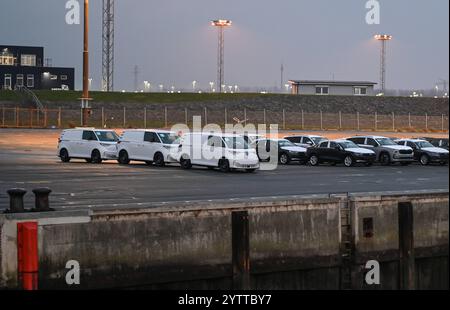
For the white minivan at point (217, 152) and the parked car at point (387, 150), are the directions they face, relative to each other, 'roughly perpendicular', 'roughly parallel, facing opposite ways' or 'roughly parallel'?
roughly parallel

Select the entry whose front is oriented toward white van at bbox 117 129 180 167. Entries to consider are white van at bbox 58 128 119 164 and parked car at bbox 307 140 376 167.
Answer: white van at bbox 58 128 119 164

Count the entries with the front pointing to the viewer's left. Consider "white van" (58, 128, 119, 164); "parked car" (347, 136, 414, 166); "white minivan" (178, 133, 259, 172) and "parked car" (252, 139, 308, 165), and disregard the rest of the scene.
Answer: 0

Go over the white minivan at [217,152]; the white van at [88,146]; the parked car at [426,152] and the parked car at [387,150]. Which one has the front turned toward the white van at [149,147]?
the white van at [88,146]

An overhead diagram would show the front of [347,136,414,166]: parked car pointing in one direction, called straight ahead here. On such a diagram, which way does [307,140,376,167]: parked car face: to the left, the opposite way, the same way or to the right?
the same way

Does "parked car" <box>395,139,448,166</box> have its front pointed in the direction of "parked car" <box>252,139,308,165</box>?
no

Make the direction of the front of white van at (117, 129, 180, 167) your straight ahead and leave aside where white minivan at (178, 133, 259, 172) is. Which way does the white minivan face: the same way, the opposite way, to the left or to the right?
the same way

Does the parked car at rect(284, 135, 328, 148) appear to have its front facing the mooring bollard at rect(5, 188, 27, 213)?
no

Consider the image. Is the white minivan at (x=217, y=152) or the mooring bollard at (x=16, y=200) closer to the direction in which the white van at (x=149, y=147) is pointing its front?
the white minivan

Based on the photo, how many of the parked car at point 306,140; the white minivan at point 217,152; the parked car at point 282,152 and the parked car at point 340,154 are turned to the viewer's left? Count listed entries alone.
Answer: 0

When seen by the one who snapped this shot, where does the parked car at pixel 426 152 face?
facing the viewer and to the right of the viewer

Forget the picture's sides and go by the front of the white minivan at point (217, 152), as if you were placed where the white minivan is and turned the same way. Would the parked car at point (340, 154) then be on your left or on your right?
on your left

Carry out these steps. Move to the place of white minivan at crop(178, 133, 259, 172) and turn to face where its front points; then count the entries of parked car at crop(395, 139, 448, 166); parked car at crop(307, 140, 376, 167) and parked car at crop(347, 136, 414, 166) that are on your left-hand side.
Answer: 3

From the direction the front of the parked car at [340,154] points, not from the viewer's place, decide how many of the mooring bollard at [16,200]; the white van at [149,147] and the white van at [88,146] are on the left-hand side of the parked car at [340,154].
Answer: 0

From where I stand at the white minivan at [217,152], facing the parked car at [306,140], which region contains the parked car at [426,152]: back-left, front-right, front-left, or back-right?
front-right

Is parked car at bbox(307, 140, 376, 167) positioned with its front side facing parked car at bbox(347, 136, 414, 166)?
no

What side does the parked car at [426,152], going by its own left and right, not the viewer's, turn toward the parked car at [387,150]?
right

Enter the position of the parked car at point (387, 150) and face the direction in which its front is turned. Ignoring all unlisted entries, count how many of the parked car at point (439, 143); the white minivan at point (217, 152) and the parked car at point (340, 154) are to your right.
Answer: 2
